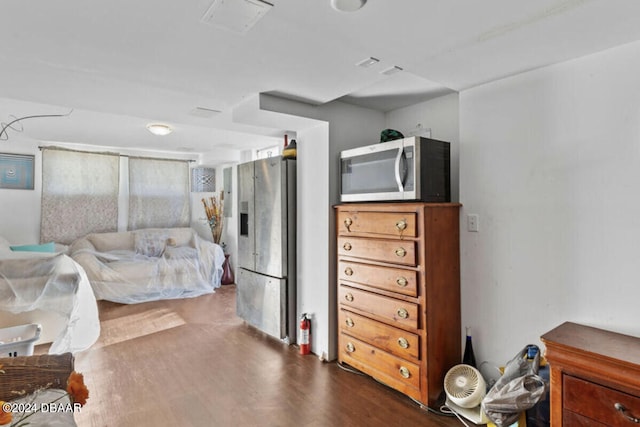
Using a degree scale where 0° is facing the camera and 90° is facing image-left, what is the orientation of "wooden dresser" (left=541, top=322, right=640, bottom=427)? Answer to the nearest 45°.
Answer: approximately 45°

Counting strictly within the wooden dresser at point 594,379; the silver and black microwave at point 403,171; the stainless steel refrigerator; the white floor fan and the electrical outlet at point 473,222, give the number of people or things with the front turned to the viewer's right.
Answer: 0

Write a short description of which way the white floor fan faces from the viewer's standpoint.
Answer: facing the viewer and to the left of the viewer

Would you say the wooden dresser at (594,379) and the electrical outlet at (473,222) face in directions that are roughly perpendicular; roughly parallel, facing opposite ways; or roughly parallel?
roughly parallel

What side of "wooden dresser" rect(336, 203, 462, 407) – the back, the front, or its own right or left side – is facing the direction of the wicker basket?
front

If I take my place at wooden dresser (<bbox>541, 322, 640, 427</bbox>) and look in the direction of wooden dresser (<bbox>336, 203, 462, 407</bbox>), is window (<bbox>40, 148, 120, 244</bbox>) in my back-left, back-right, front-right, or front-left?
front-left

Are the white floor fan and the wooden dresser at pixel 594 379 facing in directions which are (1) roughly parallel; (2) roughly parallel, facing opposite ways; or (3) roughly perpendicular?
roughly parallel

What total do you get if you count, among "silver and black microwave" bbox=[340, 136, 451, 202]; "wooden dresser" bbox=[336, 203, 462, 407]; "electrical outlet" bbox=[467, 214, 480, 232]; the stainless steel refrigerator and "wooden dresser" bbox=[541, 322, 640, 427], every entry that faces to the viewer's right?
0

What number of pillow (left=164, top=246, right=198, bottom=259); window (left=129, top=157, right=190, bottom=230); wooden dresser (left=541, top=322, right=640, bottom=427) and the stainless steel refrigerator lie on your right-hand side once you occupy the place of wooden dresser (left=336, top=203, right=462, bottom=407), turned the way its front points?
3

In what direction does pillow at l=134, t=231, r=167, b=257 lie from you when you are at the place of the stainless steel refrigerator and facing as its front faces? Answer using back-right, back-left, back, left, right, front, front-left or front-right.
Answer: right

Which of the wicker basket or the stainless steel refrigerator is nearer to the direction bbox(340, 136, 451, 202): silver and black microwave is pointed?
the wicker basket

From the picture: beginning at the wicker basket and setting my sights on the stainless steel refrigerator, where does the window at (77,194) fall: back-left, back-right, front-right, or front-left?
front-left

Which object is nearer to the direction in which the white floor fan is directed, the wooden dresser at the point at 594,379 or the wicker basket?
the wicker basket

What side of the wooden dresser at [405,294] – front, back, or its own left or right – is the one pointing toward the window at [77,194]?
right

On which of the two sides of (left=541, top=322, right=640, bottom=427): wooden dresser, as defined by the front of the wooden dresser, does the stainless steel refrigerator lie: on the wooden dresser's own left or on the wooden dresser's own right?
on the wooden dresser's own right

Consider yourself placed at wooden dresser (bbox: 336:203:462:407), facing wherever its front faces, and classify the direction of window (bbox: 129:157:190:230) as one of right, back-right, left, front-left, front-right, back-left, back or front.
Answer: right

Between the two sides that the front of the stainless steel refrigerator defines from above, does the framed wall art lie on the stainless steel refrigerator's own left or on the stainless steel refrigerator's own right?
on the stainless steel refrigerator's own right
